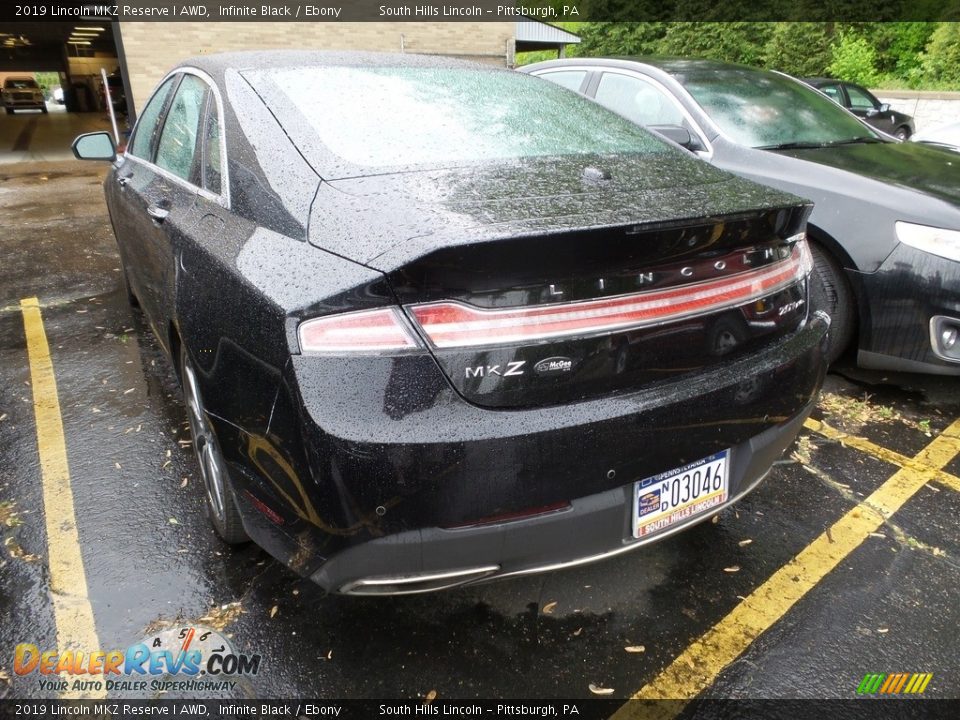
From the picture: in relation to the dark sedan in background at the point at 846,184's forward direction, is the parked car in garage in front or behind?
behind

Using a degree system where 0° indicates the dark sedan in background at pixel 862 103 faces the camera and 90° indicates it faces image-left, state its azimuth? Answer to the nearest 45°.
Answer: approximately 315°

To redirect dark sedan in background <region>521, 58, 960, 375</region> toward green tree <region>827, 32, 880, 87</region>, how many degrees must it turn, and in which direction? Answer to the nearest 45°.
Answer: approximately 135° to its left

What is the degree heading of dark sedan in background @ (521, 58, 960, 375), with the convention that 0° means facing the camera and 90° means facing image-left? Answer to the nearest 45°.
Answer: approximately 315°

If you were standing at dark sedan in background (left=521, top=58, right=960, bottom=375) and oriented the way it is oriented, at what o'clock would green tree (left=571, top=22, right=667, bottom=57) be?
The green tree is roughly at 7 o'clock from the dark sedan in background.

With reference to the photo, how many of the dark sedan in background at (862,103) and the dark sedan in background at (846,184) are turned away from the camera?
0

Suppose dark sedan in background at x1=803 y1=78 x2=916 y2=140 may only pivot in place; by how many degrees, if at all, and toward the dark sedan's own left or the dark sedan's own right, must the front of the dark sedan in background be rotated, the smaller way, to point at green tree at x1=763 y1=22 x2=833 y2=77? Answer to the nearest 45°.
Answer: approximately 135° to the dark sedan's own left

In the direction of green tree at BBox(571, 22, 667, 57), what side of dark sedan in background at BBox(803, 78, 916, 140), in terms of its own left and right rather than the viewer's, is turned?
back

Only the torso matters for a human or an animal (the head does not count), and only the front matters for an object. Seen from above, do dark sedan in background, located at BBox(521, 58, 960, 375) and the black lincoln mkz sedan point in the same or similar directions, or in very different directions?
very different directions

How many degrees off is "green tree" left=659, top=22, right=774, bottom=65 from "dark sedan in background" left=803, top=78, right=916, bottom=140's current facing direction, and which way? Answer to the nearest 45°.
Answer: approximately 135° to its left

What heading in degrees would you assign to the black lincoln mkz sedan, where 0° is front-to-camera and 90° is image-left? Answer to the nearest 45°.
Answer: approximately 135°
